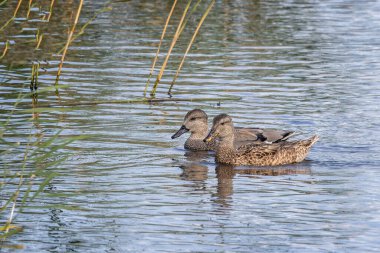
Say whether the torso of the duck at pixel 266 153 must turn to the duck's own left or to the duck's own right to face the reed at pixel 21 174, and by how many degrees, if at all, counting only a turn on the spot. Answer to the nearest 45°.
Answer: approximately 45° to the duck's own left

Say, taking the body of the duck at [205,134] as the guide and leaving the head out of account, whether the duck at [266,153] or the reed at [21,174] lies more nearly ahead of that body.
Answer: the reed

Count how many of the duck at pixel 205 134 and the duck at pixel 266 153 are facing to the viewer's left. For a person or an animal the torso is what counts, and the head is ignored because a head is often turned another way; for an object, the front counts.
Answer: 2

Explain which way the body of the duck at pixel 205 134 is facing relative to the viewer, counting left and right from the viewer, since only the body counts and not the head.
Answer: facing to the left of the viewer

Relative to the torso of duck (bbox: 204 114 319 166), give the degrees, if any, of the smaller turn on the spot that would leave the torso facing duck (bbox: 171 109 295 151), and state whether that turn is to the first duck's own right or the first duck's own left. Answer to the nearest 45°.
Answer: approximately 45° to the first duck's own right

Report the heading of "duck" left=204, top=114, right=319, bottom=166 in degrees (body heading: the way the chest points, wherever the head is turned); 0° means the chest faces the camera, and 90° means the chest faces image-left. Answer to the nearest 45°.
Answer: approximately 90°

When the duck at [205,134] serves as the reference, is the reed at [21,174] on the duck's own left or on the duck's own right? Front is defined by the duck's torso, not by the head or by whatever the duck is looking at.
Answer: on the duck's own left
